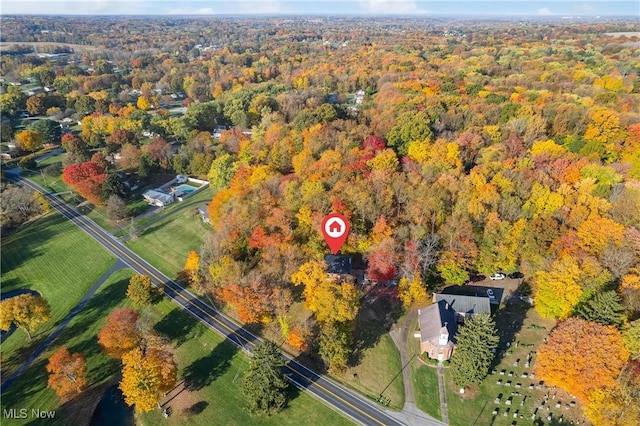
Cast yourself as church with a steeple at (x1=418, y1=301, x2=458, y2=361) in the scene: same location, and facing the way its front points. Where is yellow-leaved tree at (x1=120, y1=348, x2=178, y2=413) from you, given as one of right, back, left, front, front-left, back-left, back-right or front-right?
front-right

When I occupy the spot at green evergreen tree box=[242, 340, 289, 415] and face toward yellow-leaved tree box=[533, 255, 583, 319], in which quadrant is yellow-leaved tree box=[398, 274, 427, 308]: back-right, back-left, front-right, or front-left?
front-left

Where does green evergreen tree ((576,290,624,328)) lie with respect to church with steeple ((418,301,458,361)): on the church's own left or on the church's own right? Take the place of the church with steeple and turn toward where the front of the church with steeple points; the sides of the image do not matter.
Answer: on the church's own left

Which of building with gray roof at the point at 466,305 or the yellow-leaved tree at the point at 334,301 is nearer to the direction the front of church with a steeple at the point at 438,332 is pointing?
the yellow-leaved tree

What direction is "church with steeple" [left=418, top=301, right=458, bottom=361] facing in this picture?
toward the camera

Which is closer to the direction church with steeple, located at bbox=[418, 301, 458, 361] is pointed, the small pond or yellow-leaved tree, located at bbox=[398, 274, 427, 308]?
the small pond

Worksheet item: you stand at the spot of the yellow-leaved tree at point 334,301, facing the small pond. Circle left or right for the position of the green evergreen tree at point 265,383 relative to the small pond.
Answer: left

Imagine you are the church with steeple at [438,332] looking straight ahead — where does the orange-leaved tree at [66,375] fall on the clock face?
The orange-leaved tree is roughly at 2 o'clock from the church with steeple.

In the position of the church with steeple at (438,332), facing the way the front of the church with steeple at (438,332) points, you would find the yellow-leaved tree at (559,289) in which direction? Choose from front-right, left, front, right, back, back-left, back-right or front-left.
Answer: back-left
